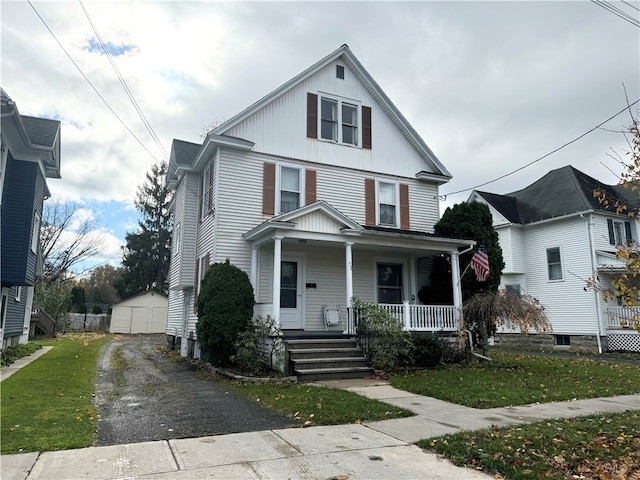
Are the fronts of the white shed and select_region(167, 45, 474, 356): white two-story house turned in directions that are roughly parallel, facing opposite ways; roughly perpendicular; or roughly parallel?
roughly parallel

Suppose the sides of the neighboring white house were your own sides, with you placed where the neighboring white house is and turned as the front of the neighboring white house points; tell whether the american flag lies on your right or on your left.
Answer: on your right

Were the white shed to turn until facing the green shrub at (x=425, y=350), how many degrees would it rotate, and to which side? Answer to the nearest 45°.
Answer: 0° — it already faces it

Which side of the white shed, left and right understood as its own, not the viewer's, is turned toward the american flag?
front

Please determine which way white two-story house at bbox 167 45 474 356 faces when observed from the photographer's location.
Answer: facing the viewer and to the right of the viewer

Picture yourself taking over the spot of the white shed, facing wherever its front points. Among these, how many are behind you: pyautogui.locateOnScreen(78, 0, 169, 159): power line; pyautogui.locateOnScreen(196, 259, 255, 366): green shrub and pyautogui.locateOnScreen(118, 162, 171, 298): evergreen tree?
1

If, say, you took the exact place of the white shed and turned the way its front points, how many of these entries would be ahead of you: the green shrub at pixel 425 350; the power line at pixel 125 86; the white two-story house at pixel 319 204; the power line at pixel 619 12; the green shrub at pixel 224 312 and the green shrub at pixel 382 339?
6

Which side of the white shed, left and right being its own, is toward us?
front

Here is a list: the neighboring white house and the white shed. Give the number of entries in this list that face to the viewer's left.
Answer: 0

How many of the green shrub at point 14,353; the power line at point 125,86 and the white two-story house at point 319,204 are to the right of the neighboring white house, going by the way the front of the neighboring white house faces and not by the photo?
3

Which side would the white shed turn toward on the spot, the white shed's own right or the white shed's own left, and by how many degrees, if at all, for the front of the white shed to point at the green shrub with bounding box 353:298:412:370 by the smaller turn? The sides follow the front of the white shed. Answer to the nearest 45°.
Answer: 0° — it already faces it

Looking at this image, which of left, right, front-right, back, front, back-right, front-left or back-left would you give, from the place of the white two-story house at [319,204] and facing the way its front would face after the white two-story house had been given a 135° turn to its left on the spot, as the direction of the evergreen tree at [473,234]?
right

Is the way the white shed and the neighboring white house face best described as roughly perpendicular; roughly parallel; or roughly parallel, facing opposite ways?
roughly parallel

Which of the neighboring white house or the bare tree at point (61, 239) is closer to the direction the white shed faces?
the neighboring white house

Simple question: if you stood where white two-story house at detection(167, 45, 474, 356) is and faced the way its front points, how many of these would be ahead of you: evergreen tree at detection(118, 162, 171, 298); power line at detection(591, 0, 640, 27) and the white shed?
1
